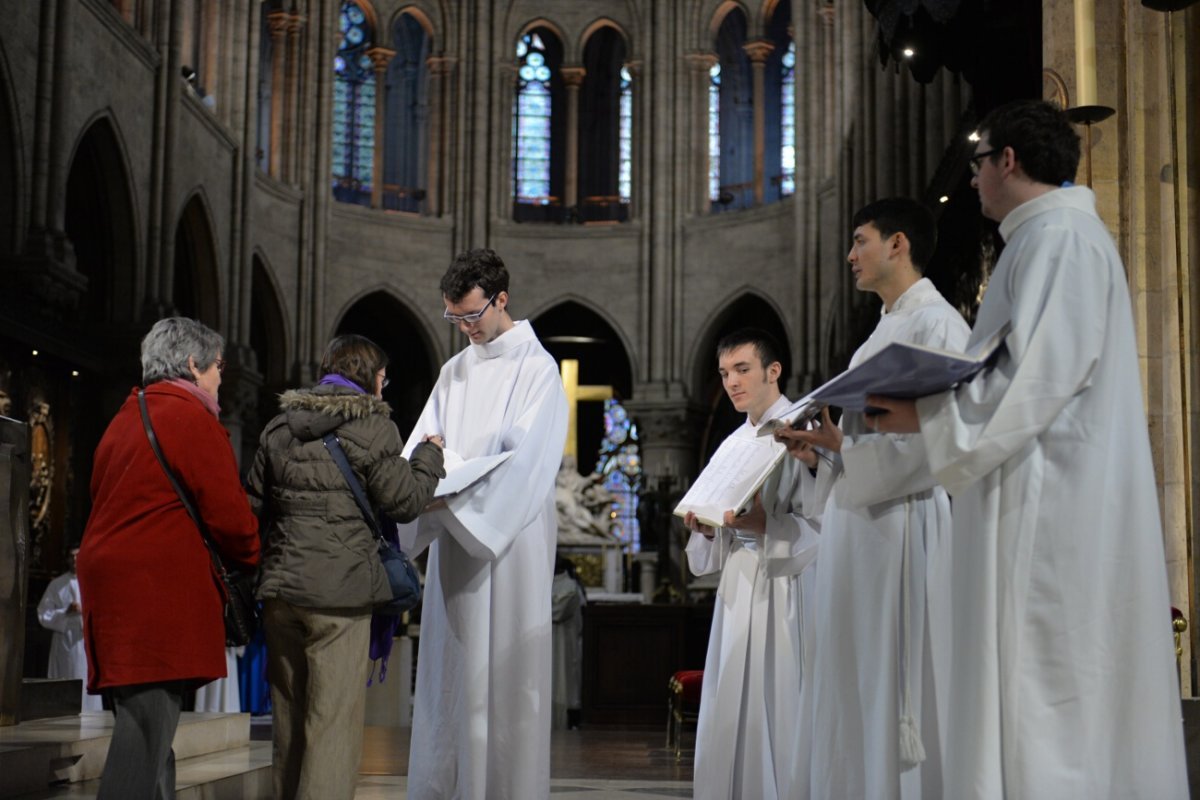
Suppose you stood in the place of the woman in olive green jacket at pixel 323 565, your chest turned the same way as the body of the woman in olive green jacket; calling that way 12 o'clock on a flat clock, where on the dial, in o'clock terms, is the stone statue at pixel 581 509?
The stone statue is roughly at 11 o'clock from the woman in olive green jacket.

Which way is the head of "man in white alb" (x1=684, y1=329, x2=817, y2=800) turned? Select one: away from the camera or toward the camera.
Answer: toward the camera

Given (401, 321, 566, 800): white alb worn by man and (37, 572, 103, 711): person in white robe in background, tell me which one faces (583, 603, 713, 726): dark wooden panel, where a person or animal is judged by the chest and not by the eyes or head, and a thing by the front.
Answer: the person in white robe in background

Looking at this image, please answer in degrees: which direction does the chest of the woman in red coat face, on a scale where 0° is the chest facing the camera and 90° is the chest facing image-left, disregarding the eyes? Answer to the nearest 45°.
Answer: approximately 225°

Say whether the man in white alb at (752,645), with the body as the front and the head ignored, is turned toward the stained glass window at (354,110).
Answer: no

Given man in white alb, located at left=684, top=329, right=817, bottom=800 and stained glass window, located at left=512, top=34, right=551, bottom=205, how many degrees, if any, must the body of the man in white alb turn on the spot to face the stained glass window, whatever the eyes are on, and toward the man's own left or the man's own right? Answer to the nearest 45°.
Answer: approximately 135° to the man's own right

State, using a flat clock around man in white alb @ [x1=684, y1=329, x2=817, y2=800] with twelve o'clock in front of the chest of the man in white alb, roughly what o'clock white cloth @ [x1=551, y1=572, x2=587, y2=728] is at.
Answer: The white cloth is roughly at 4 o'clock from the man in white alb.

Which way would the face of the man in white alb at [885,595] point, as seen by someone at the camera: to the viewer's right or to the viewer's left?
to the viewer's left

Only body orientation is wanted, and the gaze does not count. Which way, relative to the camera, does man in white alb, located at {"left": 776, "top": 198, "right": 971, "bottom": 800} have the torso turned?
to the viewer's left

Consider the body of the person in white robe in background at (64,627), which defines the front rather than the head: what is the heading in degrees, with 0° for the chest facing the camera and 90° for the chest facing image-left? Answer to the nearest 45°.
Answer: approximately 0°

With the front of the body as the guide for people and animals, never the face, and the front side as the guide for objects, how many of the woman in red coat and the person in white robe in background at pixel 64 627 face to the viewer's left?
0

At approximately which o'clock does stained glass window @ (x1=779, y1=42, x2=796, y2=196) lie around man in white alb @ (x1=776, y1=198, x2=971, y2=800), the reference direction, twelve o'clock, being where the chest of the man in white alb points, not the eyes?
The stained glass window is roughly at 3 o'clock from the man in white alb.

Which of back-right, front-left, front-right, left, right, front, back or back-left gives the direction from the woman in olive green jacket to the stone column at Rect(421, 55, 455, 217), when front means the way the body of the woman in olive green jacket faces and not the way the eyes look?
front-left

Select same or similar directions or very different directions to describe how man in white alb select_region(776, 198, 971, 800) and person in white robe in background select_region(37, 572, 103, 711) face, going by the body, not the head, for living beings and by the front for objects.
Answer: very different directions

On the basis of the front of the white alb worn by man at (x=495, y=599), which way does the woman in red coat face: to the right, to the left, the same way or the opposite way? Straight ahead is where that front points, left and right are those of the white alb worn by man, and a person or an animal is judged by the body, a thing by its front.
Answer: the opposite way
